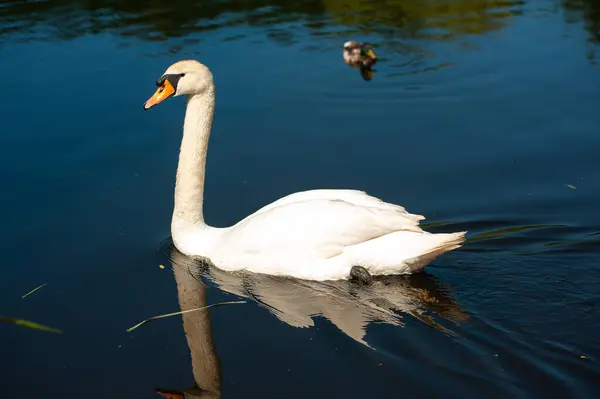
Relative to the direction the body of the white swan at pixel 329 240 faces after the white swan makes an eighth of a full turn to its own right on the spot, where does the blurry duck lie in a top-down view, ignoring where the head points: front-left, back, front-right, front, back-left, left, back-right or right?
front-right

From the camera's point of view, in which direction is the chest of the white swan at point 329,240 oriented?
to the viewer's left
